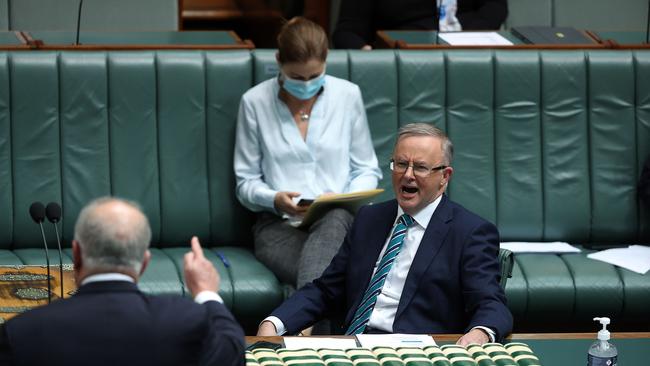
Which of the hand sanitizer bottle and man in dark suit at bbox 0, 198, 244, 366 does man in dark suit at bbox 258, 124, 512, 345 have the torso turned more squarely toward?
the man in dark suit

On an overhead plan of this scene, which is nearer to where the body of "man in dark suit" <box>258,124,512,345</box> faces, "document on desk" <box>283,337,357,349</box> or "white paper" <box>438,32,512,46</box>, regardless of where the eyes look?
the document on desk

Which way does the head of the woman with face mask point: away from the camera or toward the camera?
toward the camera

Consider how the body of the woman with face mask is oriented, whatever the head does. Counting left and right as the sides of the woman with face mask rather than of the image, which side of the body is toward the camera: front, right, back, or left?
front

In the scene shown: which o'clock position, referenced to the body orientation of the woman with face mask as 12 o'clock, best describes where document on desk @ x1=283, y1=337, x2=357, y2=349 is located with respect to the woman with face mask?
The document on desk is roughly at 12 o'clock from the woman with face mask.

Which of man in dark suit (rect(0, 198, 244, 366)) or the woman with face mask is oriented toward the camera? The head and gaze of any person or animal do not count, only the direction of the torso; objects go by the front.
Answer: the woman with face mask

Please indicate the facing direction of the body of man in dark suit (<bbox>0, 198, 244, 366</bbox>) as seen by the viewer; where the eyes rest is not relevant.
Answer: away from the camera

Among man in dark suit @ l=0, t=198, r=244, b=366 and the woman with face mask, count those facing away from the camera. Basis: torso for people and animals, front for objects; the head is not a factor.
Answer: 1

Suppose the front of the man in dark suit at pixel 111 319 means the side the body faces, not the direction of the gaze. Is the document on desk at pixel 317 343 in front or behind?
in front

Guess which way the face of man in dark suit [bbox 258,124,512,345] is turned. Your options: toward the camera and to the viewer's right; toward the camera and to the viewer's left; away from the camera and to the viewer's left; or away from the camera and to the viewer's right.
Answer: toward the camera and to the viewer's left

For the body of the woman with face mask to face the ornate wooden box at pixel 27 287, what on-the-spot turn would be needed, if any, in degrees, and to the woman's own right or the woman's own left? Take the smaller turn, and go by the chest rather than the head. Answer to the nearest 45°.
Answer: approximately 45° to the woman's own right

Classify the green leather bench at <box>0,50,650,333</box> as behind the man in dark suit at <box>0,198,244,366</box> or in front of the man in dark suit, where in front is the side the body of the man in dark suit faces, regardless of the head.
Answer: in front

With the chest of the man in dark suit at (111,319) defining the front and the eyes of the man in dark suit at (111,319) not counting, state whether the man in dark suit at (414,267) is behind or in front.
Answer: in front

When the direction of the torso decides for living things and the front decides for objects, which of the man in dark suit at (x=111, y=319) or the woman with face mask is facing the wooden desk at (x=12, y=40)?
the man in dark suit

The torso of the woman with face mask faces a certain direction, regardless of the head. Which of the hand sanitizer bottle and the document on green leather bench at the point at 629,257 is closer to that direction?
the hand sanitizer bottle

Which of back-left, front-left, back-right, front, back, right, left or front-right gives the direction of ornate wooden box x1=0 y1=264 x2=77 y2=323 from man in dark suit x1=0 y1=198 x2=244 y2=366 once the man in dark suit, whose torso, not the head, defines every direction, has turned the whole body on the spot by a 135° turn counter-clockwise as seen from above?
back-right
